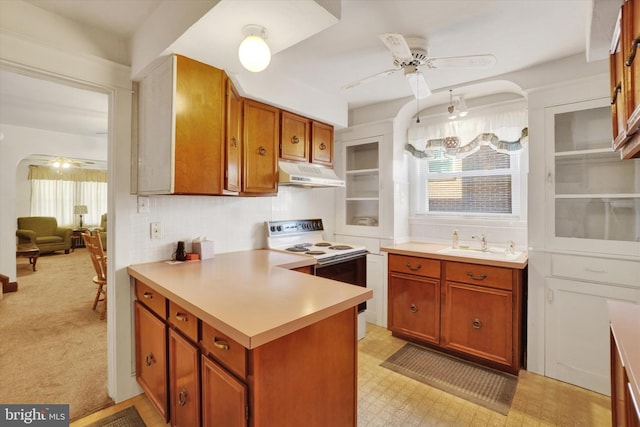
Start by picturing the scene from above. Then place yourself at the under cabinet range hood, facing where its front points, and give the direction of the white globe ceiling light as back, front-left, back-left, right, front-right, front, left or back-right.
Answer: front-right

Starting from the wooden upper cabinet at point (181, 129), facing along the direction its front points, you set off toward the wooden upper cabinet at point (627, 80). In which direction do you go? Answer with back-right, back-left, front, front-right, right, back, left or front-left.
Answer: front

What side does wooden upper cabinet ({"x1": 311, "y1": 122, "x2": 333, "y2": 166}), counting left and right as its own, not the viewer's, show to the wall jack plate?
right

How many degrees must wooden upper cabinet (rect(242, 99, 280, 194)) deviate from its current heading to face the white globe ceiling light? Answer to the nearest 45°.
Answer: approximately 45° to its right

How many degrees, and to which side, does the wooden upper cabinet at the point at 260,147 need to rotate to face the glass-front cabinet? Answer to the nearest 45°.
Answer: approximately 45° to its left

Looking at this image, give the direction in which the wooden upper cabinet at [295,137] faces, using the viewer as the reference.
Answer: facing the viewer and to the right of the viewer

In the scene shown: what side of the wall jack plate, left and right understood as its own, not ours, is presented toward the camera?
front

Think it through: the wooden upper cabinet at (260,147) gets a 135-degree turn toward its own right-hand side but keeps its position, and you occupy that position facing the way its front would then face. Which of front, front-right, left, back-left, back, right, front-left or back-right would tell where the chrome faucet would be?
back

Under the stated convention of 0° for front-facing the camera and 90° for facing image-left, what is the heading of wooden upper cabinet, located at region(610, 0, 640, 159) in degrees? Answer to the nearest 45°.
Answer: approximately 90°

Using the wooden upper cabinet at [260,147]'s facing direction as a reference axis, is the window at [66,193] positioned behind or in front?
behind

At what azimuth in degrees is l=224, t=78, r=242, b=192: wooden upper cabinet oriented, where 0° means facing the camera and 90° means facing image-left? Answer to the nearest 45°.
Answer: approximately 270°

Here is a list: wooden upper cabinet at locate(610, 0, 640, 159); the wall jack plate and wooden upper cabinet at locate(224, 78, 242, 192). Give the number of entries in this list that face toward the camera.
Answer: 1

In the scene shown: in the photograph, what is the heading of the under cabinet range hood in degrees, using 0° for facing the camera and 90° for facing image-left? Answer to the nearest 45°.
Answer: approximately 315°

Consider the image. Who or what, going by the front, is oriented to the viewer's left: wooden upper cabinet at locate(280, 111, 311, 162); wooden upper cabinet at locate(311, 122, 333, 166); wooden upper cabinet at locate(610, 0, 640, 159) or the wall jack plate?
wooden upper cabinet at locate(610, 0, 640, 159)

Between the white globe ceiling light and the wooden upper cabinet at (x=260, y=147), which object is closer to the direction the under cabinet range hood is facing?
the white globe ceiling light

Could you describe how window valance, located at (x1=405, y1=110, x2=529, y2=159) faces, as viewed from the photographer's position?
facing the viewer and to the left of the viewer
